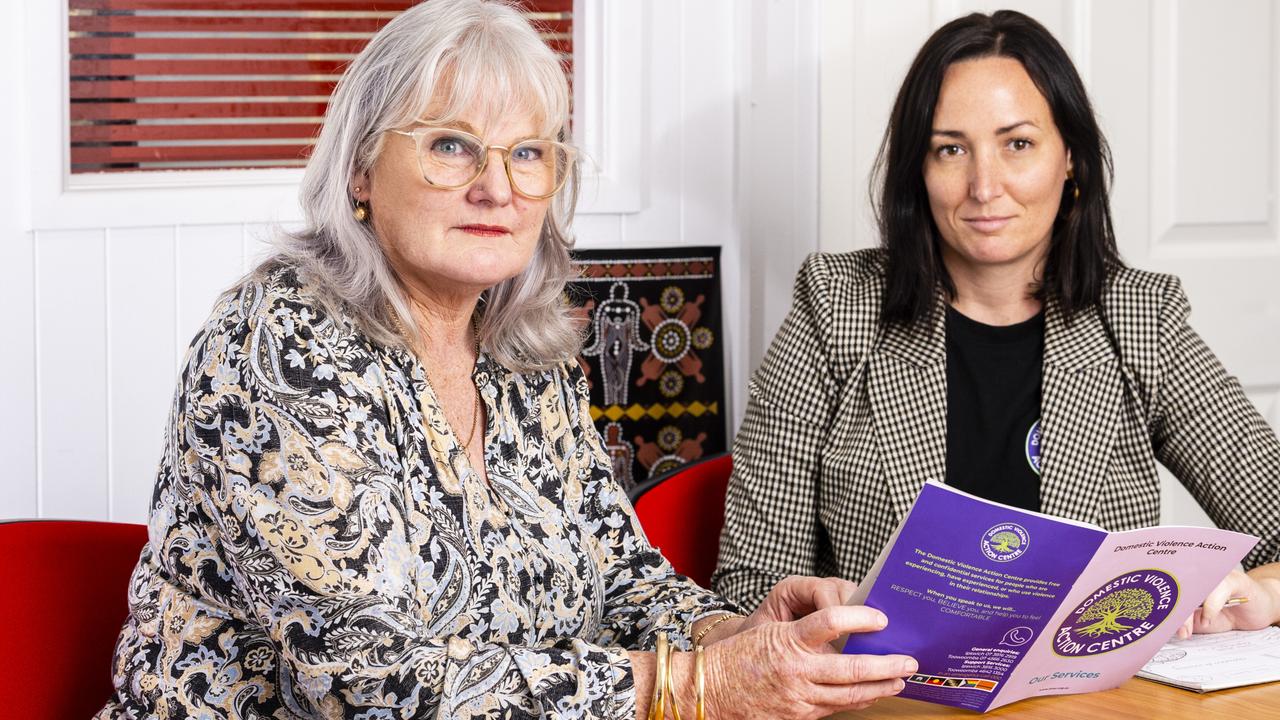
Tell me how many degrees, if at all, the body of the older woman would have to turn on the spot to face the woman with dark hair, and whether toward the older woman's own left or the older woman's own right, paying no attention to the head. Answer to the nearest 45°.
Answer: approximately 90° to the older woman's own left

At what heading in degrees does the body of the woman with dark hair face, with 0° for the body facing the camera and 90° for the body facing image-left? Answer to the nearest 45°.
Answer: approximately 0°

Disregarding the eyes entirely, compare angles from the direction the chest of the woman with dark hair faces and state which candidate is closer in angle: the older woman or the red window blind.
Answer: the older woman

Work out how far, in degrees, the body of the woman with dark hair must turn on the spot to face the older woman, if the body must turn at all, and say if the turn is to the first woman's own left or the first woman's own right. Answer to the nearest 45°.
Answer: approximately 45° to the first woman's own right
